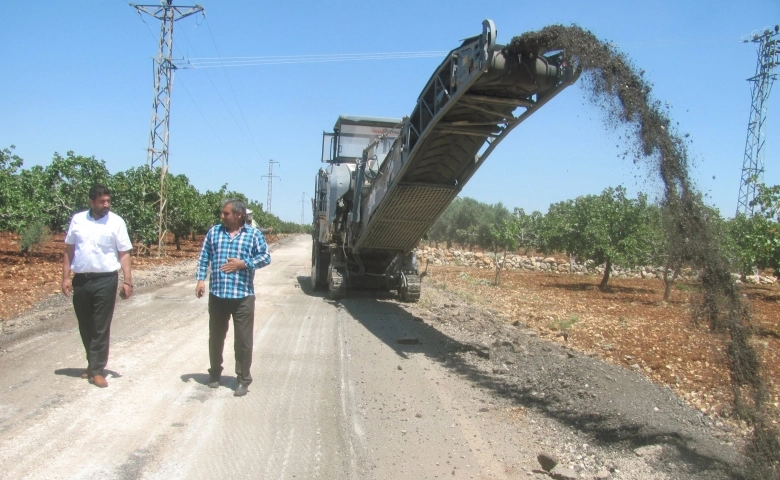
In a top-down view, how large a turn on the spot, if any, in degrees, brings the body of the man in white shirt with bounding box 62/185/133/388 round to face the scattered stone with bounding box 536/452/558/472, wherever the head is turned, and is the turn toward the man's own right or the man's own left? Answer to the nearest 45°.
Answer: approximately 45° to the man's own left

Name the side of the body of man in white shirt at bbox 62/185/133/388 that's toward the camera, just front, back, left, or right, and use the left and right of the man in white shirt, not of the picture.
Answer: front

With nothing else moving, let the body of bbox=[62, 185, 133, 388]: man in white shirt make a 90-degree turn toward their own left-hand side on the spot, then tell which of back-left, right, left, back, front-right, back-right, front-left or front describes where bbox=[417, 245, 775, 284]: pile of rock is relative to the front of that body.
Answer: front-left

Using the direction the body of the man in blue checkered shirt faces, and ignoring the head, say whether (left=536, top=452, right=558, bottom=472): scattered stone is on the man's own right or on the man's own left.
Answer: on the man's own left

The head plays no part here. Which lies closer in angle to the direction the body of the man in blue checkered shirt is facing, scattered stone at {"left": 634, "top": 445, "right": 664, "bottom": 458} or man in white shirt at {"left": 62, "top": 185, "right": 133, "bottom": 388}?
the scattered stone

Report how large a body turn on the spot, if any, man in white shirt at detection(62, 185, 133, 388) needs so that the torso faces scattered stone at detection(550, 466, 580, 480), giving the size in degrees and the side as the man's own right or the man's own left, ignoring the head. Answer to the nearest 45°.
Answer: approximately 45° to the man's own left

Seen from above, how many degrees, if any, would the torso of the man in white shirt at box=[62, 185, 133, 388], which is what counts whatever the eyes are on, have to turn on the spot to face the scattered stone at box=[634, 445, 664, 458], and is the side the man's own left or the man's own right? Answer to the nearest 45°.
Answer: approximately 45° to the man's own left

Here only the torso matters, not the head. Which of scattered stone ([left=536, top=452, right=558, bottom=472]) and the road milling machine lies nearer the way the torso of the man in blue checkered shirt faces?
the scattered stone

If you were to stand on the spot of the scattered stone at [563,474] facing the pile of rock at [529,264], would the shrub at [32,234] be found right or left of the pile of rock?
left

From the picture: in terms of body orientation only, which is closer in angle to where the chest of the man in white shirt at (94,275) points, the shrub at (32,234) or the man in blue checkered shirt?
the man in blue checkered shirt

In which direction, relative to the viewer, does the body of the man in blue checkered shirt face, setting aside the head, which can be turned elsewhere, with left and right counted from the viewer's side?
facing the viewer

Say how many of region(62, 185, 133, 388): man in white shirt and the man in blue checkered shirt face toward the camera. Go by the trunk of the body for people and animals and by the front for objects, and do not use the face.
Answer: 2
